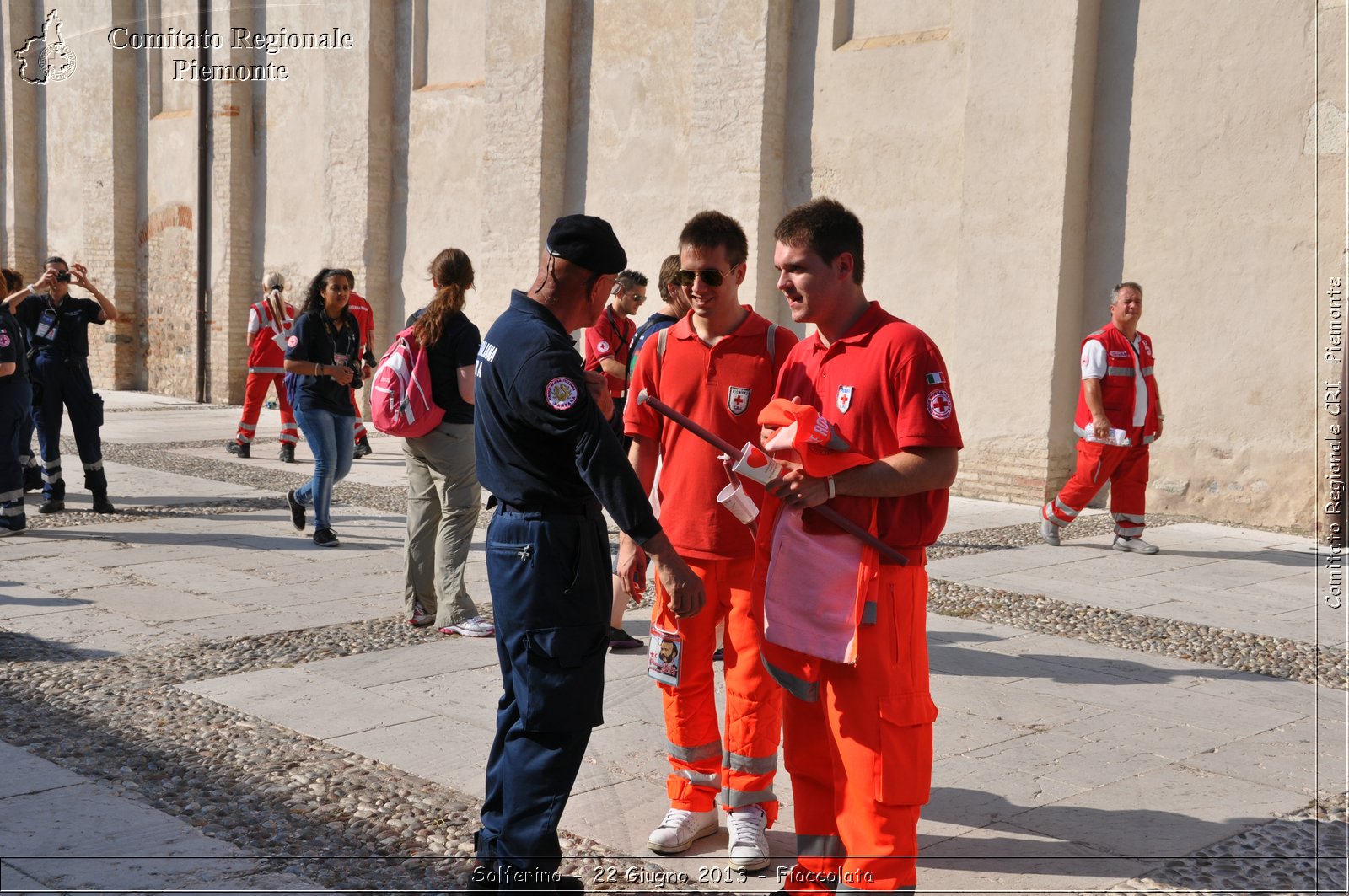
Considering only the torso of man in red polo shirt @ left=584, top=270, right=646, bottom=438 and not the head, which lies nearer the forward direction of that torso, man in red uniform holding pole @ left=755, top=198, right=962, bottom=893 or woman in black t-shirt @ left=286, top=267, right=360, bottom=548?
the man in red uniform holding pole

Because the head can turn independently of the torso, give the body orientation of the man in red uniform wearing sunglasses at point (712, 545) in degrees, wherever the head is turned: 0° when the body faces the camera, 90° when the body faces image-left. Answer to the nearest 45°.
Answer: approximately 0°

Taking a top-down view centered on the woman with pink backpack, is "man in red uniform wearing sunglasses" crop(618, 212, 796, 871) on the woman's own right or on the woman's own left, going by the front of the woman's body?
on the woman's own right

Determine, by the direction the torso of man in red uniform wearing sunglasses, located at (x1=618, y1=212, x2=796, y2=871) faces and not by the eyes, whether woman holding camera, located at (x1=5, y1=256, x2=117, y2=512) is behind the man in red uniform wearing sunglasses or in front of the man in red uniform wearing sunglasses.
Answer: behind

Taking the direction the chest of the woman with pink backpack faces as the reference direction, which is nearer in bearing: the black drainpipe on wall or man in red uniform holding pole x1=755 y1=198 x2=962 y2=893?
the black drainpipe on wall

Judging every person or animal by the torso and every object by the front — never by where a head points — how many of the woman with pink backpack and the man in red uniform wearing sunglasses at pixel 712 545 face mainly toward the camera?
1

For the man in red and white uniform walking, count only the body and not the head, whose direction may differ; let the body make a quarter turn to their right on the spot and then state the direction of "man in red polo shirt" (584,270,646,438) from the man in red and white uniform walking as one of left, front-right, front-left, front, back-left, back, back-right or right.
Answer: front

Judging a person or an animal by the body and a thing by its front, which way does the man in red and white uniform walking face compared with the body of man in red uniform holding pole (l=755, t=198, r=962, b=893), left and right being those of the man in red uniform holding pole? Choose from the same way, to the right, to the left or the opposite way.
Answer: to the left

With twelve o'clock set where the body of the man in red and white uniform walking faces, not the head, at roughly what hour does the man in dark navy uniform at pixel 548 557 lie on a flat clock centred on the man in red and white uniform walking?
The man in dark navy uniform is roughly at 2 o'clock from the man in red and white uniform walking.
